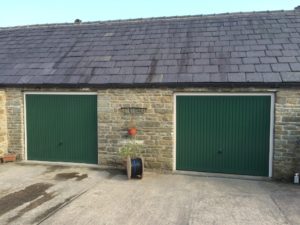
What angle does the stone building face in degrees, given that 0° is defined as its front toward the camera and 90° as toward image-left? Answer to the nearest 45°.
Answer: approximately 0°

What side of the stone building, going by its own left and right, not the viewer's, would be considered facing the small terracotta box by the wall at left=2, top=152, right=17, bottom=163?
right
